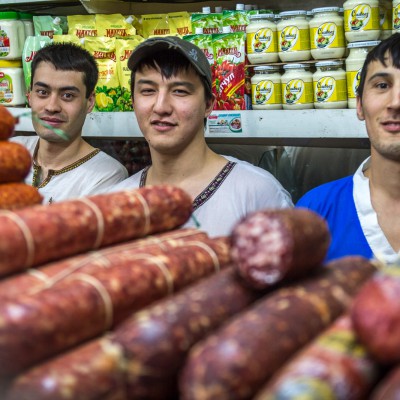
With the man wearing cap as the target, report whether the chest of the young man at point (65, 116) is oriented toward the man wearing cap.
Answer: no

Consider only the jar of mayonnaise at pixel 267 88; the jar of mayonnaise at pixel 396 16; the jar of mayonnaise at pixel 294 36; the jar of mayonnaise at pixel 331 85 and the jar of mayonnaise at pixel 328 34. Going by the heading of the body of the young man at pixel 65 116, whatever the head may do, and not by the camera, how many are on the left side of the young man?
5

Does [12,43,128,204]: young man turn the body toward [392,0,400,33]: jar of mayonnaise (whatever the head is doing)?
no

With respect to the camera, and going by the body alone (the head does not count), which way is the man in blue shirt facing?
toward the camera

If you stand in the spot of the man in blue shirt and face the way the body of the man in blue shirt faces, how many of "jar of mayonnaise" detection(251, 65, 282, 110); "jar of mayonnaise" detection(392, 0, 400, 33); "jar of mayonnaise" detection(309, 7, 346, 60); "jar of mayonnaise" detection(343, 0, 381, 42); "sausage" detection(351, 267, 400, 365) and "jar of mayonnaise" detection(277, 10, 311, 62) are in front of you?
1

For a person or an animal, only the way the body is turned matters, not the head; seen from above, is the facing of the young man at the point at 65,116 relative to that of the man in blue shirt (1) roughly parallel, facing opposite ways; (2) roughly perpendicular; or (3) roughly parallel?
roughly parallel

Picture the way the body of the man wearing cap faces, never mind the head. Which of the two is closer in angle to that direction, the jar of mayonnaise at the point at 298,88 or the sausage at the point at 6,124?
the sausage

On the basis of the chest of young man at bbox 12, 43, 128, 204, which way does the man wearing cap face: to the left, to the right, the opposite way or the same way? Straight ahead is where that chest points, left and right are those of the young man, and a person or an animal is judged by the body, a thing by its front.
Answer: the same way

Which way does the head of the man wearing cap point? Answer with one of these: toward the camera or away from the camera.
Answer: toward the camera

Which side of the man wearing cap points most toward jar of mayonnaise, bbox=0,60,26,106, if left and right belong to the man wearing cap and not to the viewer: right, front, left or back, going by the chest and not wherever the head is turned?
right

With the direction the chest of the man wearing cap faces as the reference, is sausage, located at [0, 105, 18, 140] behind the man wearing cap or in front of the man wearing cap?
in front

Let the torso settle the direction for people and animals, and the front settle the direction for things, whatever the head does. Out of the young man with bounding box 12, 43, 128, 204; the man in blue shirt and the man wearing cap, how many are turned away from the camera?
0

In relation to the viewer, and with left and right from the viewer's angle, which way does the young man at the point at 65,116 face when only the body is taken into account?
facing the viewer and to the left of the viewer

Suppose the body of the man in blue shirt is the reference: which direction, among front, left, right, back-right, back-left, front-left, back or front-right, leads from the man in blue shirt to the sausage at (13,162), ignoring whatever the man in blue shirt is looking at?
front-right

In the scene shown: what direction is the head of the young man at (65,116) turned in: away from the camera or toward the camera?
toward the camera

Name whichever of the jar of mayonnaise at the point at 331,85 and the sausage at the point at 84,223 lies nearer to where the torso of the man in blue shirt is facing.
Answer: the sausage

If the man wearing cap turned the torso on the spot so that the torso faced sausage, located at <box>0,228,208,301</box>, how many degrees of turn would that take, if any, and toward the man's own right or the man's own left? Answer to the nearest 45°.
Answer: approximately 45° to the man's own left
